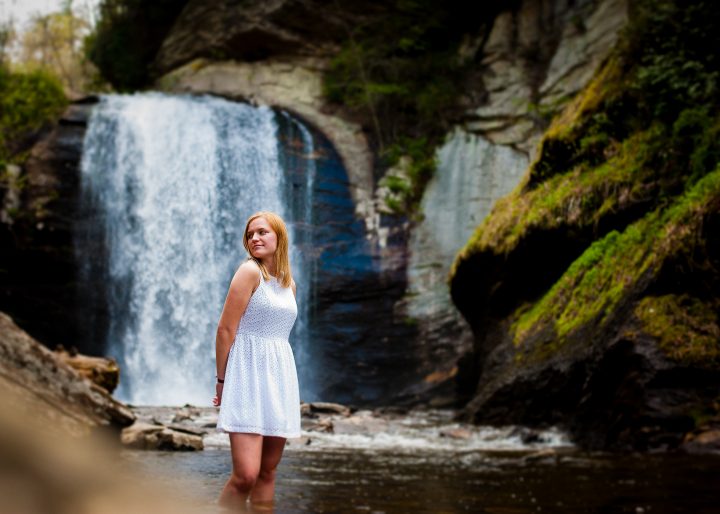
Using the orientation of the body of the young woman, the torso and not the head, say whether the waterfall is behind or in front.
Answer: behind
